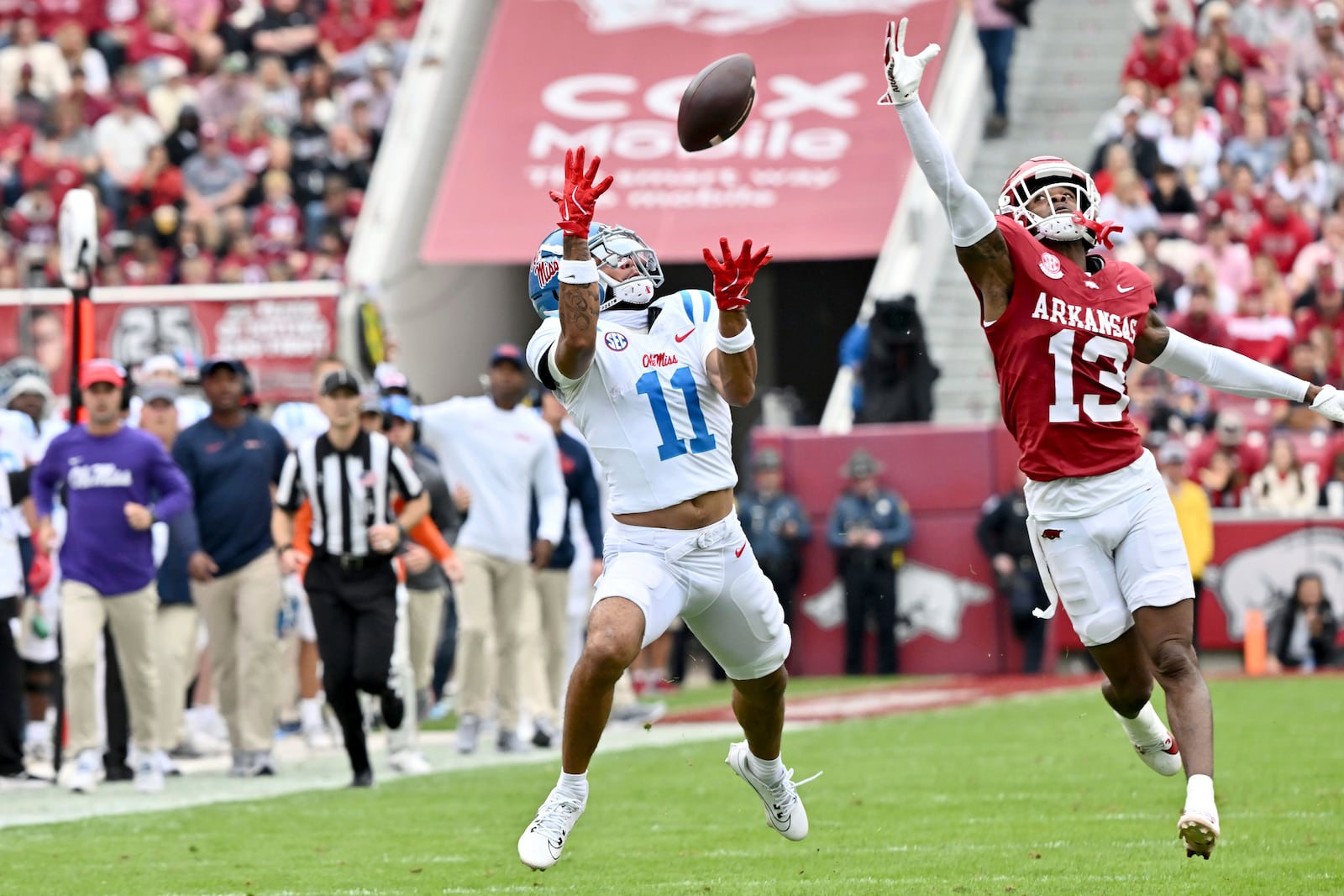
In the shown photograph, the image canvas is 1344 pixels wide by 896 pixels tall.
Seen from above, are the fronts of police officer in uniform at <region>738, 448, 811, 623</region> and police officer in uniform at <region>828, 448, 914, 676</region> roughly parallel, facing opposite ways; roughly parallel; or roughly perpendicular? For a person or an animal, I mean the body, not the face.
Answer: roughly parallel

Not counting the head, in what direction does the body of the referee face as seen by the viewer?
toward the camera

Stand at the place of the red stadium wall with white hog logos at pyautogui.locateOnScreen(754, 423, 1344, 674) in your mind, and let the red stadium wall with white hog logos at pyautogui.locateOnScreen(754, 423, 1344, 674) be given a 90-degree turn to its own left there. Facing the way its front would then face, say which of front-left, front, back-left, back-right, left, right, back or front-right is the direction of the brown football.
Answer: right

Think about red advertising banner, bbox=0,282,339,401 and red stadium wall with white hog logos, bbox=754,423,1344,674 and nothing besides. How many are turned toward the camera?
2

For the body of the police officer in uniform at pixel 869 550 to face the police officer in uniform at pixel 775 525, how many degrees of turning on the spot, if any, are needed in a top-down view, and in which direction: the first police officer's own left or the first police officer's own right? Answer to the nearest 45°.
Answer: approximately 90° to the first police officer's own right

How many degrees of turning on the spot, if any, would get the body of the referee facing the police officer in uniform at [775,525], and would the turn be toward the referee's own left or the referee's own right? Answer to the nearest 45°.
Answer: approximately 135° to the referee's own left

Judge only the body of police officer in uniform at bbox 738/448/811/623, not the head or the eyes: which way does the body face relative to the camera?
toward the camera

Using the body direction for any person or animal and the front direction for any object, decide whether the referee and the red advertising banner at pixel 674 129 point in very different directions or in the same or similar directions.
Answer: same or similar directions

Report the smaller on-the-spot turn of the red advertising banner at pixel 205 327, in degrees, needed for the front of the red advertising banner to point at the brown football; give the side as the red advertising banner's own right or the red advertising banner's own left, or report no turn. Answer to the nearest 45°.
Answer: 0° — it already faces it

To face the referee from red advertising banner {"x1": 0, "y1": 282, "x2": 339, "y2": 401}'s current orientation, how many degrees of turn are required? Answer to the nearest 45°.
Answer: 0° — it already faces them

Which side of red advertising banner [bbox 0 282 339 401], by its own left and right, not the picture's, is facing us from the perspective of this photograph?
front

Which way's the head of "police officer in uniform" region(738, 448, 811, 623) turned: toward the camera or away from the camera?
toward the camera

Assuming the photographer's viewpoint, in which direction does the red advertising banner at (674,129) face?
facing the viewer

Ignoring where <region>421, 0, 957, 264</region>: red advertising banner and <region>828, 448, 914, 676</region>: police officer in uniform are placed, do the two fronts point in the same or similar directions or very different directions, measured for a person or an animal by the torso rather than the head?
same or similar directions

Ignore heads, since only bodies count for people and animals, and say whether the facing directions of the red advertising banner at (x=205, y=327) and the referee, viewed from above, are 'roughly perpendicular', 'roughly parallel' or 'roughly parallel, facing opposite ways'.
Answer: roughly parallel

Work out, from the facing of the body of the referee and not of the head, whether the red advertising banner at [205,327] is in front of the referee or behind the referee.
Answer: behind

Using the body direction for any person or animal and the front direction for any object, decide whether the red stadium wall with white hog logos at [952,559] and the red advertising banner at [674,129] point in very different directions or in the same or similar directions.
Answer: same or similar directions
